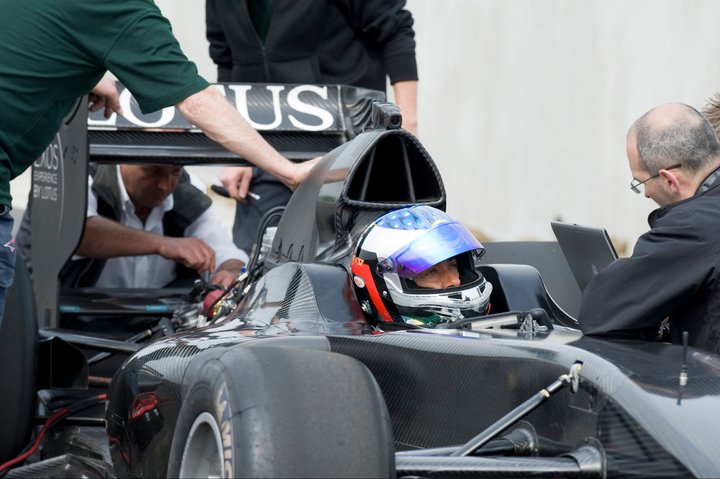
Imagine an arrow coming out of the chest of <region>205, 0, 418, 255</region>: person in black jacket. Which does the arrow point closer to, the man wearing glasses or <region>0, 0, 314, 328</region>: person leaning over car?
the person leaning over car

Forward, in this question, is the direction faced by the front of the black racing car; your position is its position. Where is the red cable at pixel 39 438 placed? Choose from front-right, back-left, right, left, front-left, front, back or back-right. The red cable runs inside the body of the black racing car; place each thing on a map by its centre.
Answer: back

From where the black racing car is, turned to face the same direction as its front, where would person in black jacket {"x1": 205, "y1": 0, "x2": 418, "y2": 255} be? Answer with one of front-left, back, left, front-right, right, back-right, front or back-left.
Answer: back-left

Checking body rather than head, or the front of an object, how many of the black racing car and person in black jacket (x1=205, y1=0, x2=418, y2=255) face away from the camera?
0

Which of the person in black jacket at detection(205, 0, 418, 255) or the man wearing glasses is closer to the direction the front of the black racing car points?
the man wearing glasses

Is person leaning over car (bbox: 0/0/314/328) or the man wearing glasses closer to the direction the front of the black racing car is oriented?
the man wearing glasses

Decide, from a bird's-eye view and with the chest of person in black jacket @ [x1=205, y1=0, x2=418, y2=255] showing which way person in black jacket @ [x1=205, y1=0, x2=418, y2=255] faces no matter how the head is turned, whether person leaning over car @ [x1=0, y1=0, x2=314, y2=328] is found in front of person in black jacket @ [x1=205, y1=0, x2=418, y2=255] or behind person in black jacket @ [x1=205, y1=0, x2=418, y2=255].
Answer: in front

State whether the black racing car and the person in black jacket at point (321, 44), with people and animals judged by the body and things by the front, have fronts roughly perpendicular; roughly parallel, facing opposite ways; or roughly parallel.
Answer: roughly perpendicular

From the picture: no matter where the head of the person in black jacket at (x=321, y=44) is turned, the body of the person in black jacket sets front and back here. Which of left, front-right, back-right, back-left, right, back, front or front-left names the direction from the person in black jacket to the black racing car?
front-left

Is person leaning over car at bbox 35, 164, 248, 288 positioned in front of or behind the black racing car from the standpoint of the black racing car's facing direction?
behind

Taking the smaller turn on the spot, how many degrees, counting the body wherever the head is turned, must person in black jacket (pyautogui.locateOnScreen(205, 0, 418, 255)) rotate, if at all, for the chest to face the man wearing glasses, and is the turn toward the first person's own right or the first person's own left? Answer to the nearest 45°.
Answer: approximately 45° to the first person's own left

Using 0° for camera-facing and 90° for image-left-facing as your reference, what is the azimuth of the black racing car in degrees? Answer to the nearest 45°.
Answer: approximately 315°

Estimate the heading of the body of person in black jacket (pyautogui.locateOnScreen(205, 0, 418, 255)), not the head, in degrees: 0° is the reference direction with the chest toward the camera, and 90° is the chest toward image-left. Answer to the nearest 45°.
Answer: approximately 45°
